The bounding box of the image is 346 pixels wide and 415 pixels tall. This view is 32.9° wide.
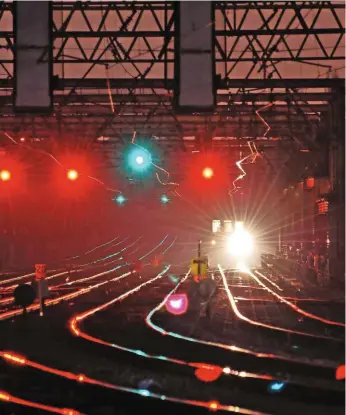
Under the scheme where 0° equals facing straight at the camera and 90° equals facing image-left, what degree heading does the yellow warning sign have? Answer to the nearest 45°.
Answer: approximately 0°
